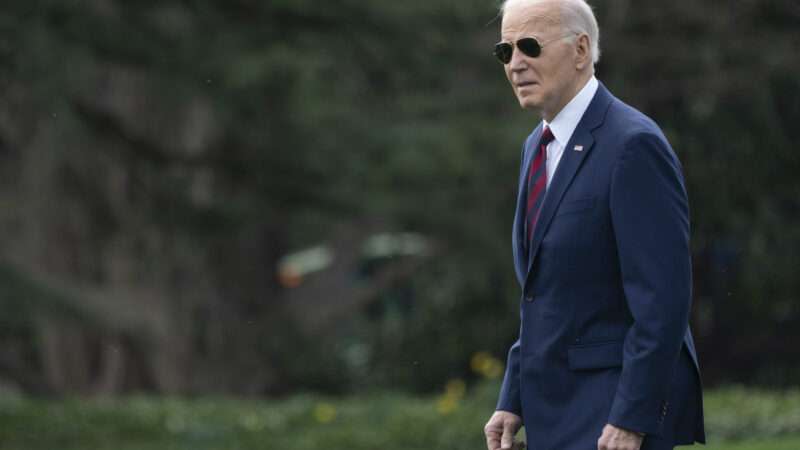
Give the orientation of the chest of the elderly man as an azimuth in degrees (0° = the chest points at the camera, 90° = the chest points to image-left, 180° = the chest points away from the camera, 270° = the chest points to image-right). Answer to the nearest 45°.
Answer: approximately 45°

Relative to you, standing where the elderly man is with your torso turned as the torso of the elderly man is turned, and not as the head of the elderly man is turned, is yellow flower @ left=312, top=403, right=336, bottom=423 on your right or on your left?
on your right
